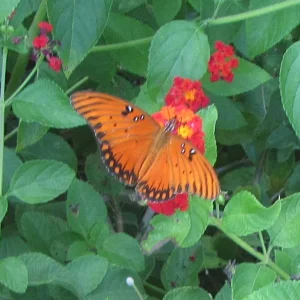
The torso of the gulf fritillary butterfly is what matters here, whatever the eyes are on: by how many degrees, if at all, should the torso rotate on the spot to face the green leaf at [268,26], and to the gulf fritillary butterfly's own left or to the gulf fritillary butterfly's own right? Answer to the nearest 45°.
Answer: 0° — it already faces it

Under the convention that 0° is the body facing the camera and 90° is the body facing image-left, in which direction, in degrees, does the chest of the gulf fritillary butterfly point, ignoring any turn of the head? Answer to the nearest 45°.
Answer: approximately 225°
